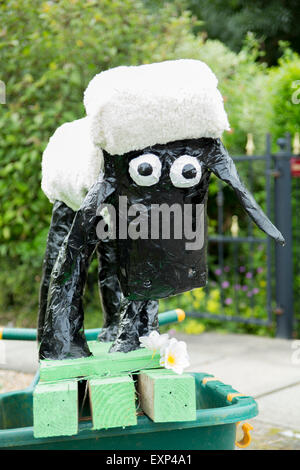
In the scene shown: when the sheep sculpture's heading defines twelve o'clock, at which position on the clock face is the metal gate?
The metal gate is roughly at 8 o'clock from the sheep sculpture.

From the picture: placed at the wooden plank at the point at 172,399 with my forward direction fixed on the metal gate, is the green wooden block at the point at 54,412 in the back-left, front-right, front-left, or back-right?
back-left

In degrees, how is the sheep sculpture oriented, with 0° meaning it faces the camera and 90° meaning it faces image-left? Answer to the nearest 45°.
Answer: approximately 315°
